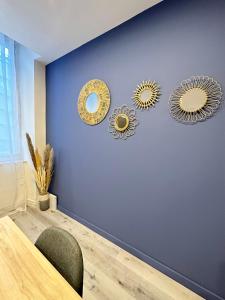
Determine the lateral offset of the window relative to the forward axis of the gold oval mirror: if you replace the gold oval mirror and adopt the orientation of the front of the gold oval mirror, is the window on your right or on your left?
on your right

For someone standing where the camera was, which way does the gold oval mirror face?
facing the viewer and to the left of the viewer

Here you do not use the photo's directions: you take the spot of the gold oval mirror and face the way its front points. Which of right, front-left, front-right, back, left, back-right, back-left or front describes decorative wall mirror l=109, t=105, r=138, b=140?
left

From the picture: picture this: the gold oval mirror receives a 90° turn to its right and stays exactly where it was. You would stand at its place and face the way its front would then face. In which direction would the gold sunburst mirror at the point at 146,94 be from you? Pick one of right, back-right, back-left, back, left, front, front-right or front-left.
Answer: back
